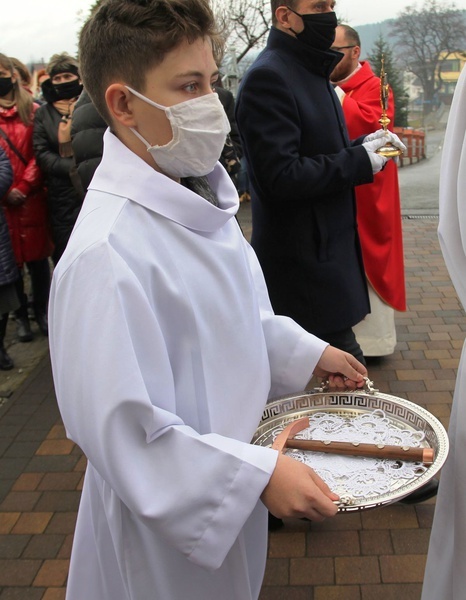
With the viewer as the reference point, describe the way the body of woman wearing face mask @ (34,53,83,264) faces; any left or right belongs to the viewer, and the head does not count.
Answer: facing the viewer and to the right of the viewer

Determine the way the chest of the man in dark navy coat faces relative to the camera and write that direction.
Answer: to the viewer's right

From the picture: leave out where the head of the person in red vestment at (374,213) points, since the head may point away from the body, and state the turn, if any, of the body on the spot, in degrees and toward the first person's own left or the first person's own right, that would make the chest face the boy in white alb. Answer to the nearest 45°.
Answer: approximately 90° to the first person's own left

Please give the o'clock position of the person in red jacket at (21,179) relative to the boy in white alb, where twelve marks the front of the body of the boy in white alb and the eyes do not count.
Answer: The person in red jacket is roughly at 7 o'clock from the boy in white alb.

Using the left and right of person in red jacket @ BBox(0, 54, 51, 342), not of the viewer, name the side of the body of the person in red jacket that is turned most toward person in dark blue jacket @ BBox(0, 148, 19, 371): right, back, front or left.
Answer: front

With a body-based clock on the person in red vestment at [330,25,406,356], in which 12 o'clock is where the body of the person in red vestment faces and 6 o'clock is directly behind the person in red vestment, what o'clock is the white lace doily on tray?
The white lace doily on tray is roughly at 9 o'clock from the person in red vestment.
